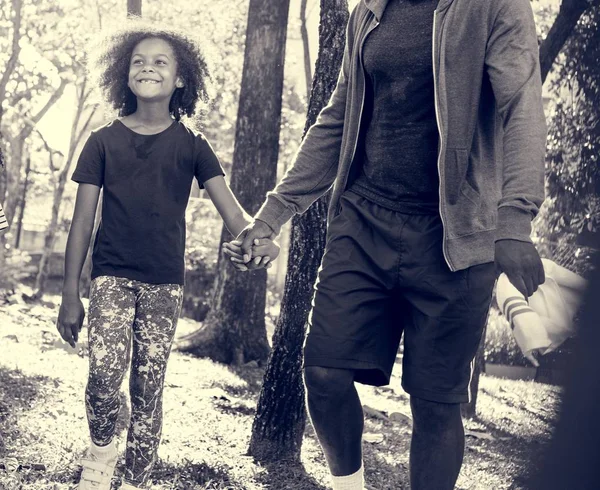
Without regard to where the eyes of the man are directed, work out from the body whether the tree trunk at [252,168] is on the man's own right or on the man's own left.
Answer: on the man's own right

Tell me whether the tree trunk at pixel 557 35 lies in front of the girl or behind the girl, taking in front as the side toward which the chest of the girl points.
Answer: behind

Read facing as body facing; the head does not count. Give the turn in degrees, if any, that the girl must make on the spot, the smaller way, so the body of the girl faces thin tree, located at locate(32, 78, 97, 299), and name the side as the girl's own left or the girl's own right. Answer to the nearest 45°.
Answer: approximately 180°

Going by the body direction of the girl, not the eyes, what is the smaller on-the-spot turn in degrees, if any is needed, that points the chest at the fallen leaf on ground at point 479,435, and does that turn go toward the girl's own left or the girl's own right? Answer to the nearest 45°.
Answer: approximately 135° to the girl's own left

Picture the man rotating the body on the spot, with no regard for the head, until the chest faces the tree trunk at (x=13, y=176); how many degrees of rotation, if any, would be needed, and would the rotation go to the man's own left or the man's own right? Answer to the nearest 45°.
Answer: approximately 90° to the man's own right

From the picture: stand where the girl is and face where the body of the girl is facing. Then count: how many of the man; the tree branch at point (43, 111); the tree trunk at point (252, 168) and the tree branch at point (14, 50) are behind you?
3

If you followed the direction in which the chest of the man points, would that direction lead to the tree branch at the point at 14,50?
no

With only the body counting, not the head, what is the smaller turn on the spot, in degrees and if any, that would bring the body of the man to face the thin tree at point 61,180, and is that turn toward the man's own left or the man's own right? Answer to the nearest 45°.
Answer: approximately 90° to the man's own right

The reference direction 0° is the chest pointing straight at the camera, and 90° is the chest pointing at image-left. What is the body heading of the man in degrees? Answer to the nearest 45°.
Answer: approximately 45°

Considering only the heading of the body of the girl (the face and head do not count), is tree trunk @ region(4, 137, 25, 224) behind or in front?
behind

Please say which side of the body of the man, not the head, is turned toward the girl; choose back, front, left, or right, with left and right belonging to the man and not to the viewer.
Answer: right

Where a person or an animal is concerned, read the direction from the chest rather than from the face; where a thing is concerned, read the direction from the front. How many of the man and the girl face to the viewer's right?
0

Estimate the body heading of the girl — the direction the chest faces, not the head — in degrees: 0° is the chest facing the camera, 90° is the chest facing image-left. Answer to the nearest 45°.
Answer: approximately 0°

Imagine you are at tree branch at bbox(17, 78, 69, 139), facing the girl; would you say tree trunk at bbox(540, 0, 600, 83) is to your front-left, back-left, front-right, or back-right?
front-left

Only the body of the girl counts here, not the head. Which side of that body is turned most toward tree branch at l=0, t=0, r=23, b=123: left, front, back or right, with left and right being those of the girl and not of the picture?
back

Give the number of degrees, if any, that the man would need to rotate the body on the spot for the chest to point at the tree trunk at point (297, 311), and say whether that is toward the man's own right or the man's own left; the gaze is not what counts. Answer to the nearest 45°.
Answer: approximately 135° to the man's own right
